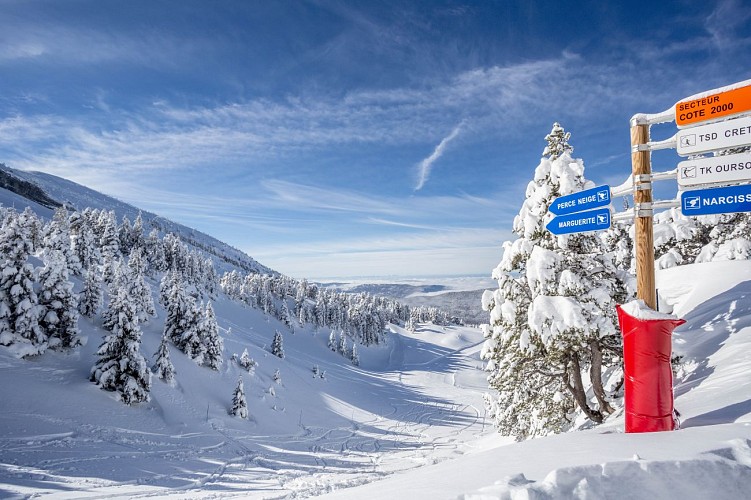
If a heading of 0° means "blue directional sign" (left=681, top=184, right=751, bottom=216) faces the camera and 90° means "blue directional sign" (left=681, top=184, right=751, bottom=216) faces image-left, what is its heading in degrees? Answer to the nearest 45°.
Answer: approximately 45°

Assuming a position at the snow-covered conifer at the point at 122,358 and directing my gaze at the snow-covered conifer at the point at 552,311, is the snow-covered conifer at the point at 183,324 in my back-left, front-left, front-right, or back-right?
back-left

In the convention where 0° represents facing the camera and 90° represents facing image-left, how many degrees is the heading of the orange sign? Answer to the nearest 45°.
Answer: approximately 45°

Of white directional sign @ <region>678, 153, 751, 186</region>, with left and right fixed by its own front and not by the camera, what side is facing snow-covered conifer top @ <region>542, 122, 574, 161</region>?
right

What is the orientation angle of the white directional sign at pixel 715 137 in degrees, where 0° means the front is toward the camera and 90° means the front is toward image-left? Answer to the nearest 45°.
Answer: approximately 45°

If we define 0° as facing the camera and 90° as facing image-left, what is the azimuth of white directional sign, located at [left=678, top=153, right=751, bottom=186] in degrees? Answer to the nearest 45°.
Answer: approximately 45°
